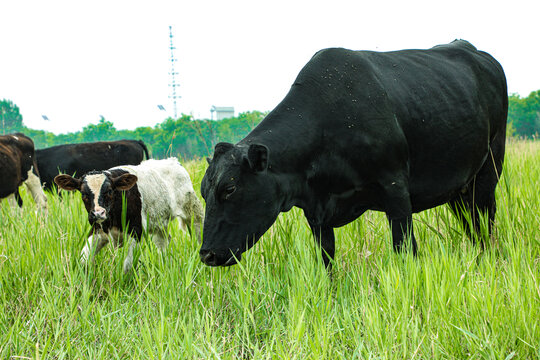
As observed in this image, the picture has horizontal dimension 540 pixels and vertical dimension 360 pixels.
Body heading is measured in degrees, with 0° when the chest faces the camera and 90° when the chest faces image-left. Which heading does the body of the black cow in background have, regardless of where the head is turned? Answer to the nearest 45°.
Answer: approximately 90°

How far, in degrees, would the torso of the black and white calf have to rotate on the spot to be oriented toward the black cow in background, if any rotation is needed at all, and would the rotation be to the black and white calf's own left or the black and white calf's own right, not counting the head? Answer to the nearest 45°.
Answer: approximately 135° to the black and white calf's own right

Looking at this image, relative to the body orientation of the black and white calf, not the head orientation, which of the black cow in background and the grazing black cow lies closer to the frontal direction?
the grazing black cow

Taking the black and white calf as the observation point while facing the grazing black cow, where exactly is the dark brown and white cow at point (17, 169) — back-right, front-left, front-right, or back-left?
back-left

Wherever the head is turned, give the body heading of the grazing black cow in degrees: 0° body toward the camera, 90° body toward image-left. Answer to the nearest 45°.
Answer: approximately 45°

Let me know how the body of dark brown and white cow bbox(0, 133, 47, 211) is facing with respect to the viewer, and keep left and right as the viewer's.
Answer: facing to the left of the viewer

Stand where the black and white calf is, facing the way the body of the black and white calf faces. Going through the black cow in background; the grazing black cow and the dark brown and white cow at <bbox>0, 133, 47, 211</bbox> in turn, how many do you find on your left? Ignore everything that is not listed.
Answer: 1

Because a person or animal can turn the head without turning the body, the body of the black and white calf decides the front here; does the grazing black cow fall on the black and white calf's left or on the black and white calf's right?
on the black and white calf's left
